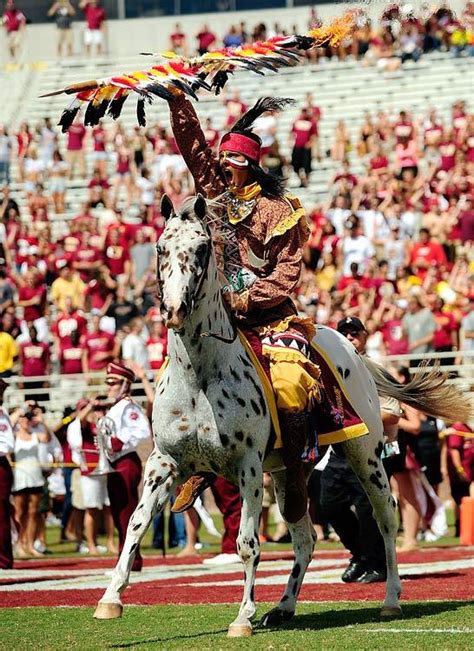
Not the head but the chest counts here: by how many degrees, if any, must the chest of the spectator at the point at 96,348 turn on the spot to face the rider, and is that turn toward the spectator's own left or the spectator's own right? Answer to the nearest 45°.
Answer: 0° — they already face them

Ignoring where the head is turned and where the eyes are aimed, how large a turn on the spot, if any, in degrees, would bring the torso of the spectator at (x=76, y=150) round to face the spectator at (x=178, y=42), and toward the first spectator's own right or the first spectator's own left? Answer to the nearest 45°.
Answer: approximately 135° to the first spectator's own left

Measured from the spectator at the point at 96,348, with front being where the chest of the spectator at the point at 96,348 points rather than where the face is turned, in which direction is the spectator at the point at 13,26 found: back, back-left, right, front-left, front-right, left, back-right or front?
back

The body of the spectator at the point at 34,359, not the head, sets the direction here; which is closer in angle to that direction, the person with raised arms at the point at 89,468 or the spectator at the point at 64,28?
the person with raised arms

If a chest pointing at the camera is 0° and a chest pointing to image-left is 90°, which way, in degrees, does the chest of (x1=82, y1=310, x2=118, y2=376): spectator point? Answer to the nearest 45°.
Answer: approximately 0°

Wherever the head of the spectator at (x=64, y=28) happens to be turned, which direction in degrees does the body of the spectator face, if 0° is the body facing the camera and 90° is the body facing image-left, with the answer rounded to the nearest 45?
approximately 0°

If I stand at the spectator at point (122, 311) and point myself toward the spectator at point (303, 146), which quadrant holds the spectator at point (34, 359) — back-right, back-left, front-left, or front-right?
back-left

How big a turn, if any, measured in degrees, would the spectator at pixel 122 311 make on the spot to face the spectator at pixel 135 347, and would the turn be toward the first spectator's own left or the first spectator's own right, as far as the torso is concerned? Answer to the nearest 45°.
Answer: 0° — they already face them

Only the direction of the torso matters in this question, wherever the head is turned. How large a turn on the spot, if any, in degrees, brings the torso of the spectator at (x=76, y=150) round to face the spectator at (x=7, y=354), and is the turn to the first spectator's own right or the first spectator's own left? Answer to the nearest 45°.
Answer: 0° — they already face them

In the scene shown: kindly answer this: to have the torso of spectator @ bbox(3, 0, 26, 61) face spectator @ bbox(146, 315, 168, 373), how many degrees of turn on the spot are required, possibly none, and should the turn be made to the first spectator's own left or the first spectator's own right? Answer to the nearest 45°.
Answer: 0° — they already face them

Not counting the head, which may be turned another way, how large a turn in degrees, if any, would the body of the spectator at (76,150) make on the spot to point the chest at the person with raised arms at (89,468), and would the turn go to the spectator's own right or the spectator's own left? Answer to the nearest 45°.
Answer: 0° — they already face them

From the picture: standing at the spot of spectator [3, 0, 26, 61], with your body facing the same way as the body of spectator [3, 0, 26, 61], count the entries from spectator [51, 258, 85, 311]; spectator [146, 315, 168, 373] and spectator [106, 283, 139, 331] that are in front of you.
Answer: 3

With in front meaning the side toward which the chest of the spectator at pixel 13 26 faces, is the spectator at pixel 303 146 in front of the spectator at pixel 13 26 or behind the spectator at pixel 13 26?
in front
